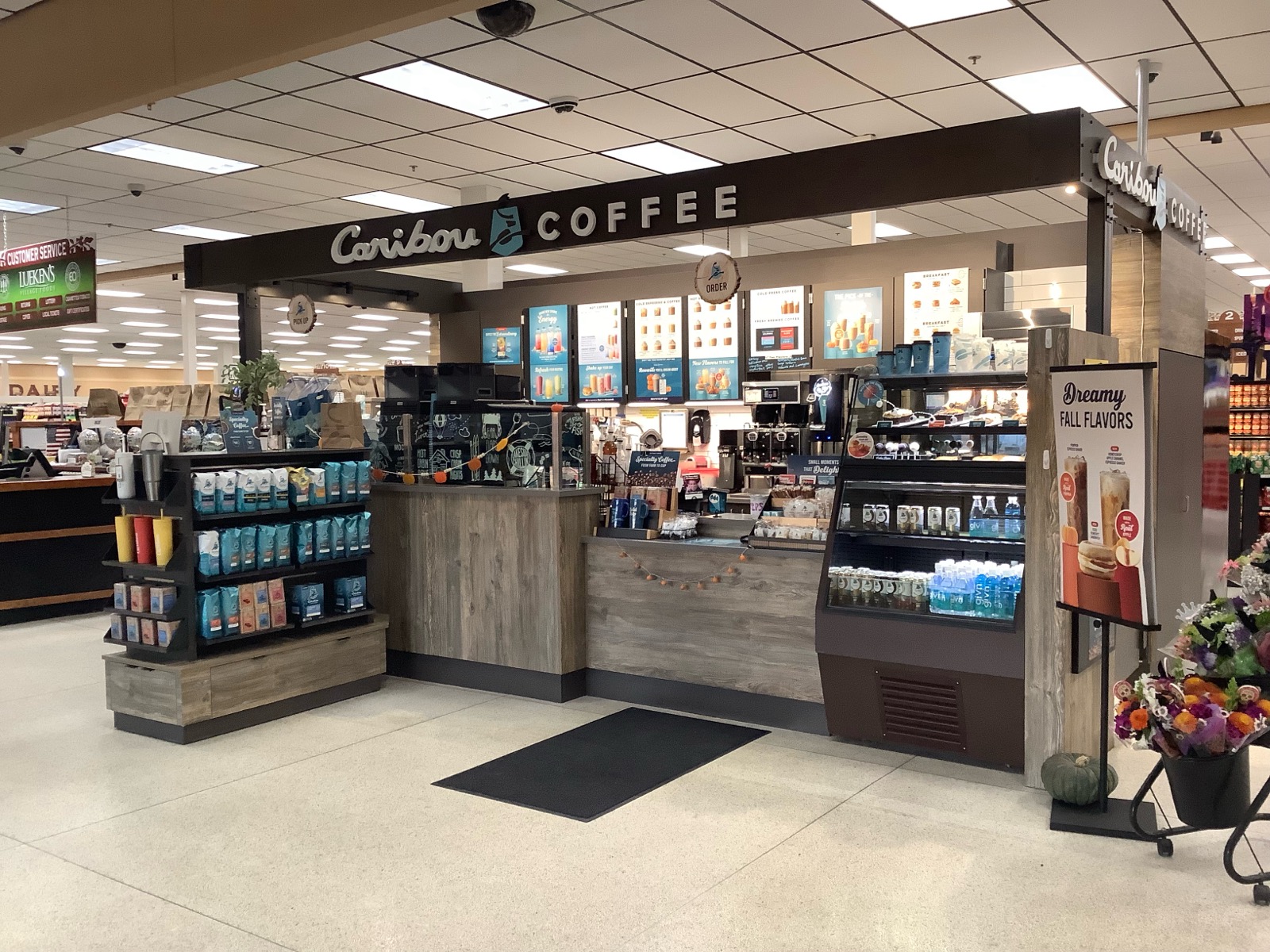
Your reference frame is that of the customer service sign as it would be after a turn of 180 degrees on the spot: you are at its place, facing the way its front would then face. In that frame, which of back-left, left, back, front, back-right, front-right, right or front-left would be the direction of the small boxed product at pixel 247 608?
back-right

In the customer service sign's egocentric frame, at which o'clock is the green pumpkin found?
The green pumpkin is roughly at 10 o'clock from the customer service sign.

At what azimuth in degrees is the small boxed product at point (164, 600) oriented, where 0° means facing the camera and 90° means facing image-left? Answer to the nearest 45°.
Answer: approximately 45°

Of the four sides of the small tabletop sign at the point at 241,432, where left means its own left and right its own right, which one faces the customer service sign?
back

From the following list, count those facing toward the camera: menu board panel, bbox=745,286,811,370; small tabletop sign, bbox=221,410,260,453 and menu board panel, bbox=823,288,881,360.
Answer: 3

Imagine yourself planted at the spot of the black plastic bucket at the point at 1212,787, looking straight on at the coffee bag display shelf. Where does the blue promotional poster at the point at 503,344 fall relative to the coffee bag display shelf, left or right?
right

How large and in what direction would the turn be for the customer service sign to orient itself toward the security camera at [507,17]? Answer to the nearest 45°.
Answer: approximately 45° to its left

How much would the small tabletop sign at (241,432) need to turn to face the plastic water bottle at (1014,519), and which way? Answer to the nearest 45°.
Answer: approximately 45° to its left

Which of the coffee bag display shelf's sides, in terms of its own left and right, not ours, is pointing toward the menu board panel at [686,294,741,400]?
left
